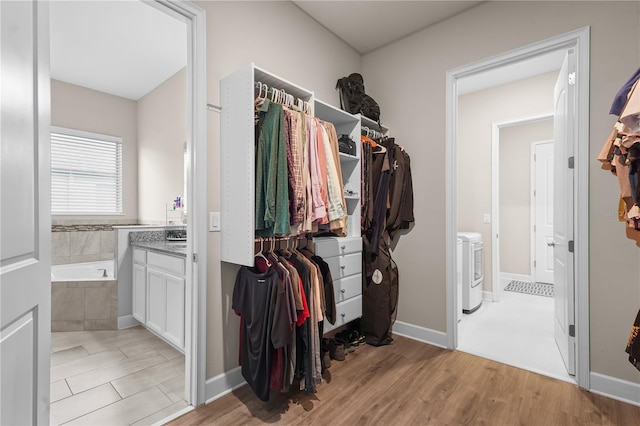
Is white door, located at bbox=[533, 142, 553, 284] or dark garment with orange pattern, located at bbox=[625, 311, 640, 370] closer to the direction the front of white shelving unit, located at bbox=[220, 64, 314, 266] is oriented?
the dark garment with orange pattern

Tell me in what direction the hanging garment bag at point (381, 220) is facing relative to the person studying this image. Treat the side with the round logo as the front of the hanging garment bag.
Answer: facing the viewer and to the left of the viewer

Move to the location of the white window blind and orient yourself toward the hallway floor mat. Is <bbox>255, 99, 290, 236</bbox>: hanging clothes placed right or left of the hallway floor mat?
right

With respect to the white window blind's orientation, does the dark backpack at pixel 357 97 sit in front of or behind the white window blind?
in front

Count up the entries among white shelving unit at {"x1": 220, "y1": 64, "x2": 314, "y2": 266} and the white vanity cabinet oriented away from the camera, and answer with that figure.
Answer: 0

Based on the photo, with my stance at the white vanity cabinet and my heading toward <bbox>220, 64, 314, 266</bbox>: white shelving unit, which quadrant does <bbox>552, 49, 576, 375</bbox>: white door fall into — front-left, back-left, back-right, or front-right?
front-left

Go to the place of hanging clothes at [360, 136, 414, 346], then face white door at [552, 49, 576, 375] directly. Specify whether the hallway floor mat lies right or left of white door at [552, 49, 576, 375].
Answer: left

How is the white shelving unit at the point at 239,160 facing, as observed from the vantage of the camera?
facing the viewer and to the right of the viewer

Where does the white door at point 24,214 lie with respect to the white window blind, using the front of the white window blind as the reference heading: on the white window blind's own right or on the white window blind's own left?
on the white window blind's own right

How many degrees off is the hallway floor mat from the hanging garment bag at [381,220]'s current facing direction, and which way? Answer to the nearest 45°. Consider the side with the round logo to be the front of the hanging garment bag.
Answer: approximately 180°

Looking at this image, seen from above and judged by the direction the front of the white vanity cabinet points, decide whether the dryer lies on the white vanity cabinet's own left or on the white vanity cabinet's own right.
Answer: on the white vanity cabinet's own left

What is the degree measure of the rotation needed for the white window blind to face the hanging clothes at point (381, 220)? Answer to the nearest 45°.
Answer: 0° — it already faces it
